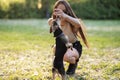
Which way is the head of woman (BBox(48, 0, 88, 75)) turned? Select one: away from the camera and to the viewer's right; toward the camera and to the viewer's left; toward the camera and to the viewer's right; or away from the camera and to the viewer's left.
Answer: toward the camera and to the viewer's left

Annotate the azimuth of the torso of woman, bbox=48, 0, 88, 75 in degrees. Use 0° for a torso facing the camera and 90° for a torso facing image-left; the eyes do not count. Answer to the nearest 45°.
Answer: approximately 45°
